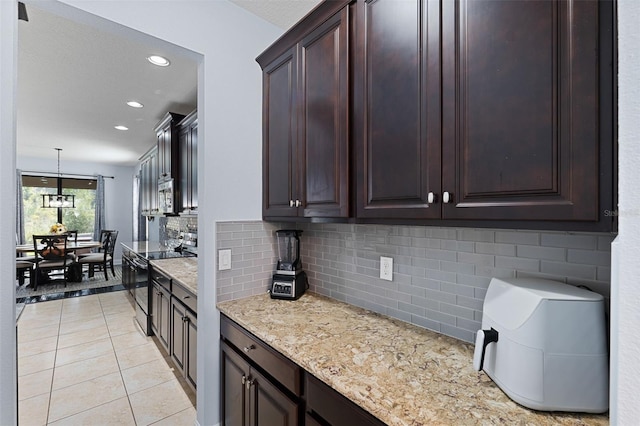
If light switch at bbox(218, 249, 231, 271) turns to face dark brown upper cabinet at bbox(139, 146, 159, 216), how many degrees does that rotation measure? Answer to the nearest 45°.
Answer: approximately 180°

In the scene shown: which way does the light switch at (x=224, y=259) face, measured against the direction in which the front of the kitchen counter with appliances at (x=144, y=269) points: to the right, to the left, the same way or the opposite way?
to the left

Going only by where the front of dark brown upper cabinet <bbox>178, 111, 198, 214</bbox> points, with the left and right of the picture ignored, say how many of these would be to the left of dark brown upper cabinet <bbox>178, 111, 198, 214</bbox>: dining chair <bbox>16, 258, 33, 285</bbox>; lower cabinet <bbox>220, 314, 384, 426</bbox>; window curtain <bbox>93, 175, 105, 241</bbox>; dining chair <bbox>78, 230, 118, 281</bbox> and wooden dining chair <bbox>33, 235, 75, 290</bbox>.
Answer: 1

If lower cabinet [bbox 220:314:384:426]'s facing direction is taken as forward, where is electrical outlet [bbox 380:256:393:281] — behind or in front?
behind

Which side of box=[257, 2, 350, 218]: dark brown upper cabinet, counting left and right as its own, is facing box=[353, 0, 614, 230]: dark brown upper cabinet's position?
left

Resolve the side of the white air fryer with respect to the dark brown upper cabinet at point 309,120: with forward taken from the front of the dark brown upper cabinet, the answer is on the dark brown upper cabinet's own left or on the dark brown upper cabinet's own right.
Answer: on the dark brown upper cabinet's own left

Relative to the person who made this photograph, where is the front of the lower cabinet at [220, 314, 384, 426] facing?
facing the viewer and to the left of the viewer

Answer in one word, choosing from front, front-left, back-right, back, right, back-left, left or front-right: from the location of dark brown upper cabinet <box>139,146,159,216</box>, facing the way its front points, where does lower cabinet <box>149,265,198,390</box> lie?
left

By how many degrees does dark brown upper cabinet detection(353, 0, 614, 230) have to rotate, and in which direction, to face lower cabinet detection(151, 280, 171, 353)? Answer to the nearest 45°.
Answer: approximately 45° to its right

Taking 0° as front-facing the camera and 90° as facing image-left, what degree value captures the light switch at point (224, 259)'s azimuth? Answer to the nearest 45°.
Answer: approximately 0°

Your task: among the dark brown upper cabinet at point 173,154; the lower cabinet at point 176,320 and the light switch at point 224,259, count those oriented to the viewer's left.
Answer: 2

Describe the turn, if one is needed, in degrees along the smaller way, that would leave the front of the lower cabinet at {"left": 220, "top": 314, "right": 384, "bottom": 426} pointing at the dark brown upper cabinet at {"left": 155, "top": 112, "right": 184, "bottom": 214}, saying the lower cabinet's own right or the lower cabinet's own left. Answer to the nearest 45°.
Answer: approximately 90° to the lower cabinet's own right

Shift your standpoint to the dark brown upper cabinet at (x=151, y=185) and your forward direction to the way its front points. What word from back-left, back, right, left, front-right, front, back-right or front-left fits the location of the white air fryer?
left

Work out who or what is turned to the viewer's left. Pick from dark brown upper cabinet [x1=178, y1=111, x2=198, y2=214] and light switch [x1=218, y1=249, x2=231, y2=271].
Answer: the dark brown upper cabinet
